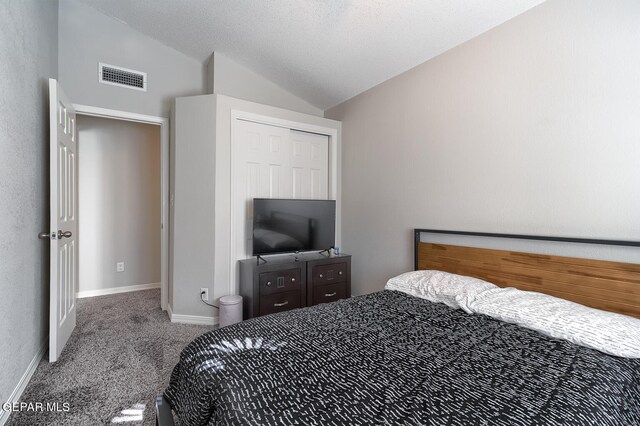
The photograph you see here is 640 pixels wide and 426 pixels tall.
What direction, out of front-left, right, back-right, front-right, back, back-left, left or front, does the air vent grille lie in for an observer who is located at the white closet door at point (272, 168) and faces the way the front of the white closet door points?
back-right

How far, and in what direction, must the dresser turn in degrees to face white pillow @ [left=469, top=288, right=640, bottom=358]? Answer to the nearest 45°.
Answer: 0° — it already faces it

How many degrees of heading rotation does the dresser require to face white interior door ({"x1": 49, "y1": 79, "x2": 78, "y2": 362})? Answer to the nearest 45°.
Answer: approximately 135° to its right

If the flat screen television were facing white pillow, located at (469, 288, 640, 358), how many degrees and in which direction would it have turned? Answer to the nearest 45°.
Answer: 0° — it already faces it

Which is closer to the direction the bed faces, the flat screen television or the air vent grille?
the air vent grille

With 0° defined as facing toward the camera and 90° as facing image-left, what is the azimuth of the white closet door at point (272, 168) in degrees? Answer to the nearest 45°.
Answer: approximately 315°
